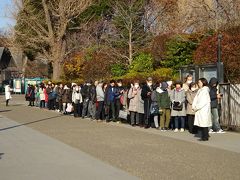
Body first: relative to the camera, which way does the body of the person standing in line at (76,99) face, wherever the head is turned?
toward the camera

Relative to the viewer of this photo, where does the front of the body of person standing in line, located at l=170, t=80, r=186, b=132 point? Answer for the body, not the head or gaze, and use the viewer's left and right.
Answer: facing the viewer

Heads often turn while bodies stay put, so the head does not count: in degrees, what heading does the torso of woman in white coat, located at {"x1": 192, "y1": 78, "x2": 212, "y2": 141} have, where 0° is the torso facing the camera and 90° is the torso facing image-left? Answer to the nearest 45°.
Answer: approximately 90°

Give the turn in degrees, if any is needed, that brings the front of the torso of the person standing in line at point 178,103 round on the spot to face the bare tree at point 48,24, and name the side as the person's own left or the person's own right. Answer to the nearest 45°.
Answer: approximately 135° to the person's own right
